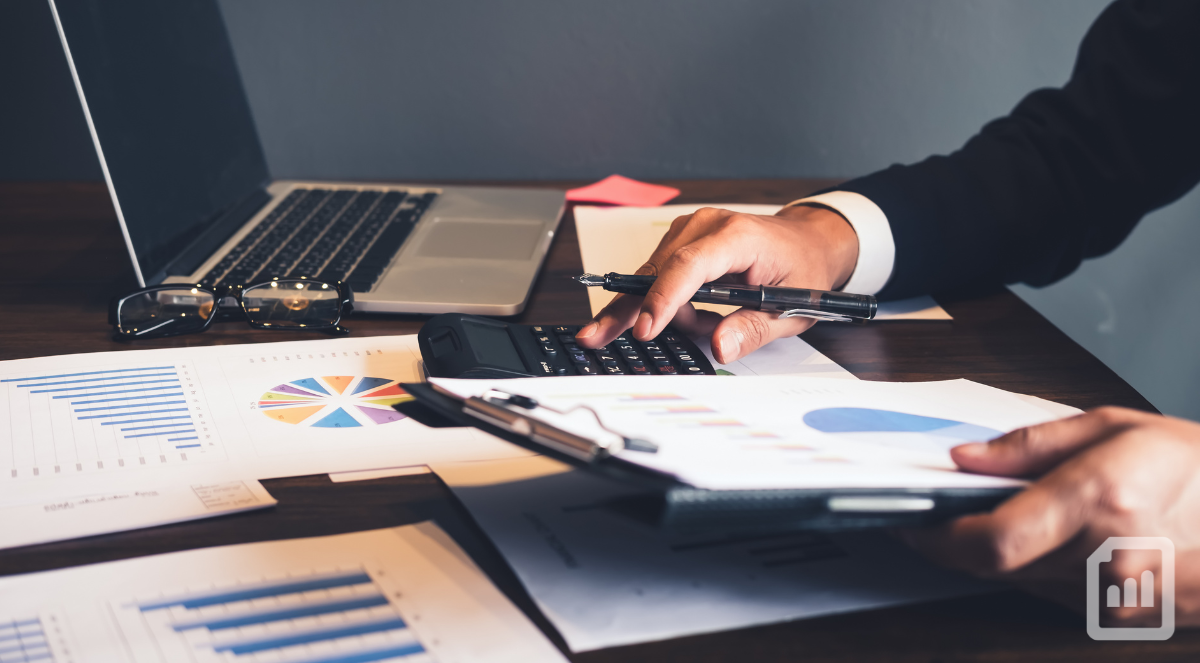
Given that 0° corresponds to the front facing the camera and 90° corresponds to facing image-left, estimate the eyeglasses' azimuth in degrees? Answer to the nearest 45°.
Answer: approximately 0°

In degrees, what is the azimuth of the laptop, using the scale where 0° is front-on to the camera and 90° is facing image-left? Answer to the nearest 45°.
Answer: approximately 270°

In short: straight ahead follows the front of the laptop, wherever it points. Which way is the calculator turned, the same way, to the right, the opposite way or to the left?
the same way

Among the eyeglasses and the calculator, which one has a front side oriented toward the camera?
the eyeglasses

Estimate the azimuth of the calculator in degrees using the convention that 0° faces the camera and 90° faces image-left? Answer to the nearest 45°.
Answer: approximately 270°
